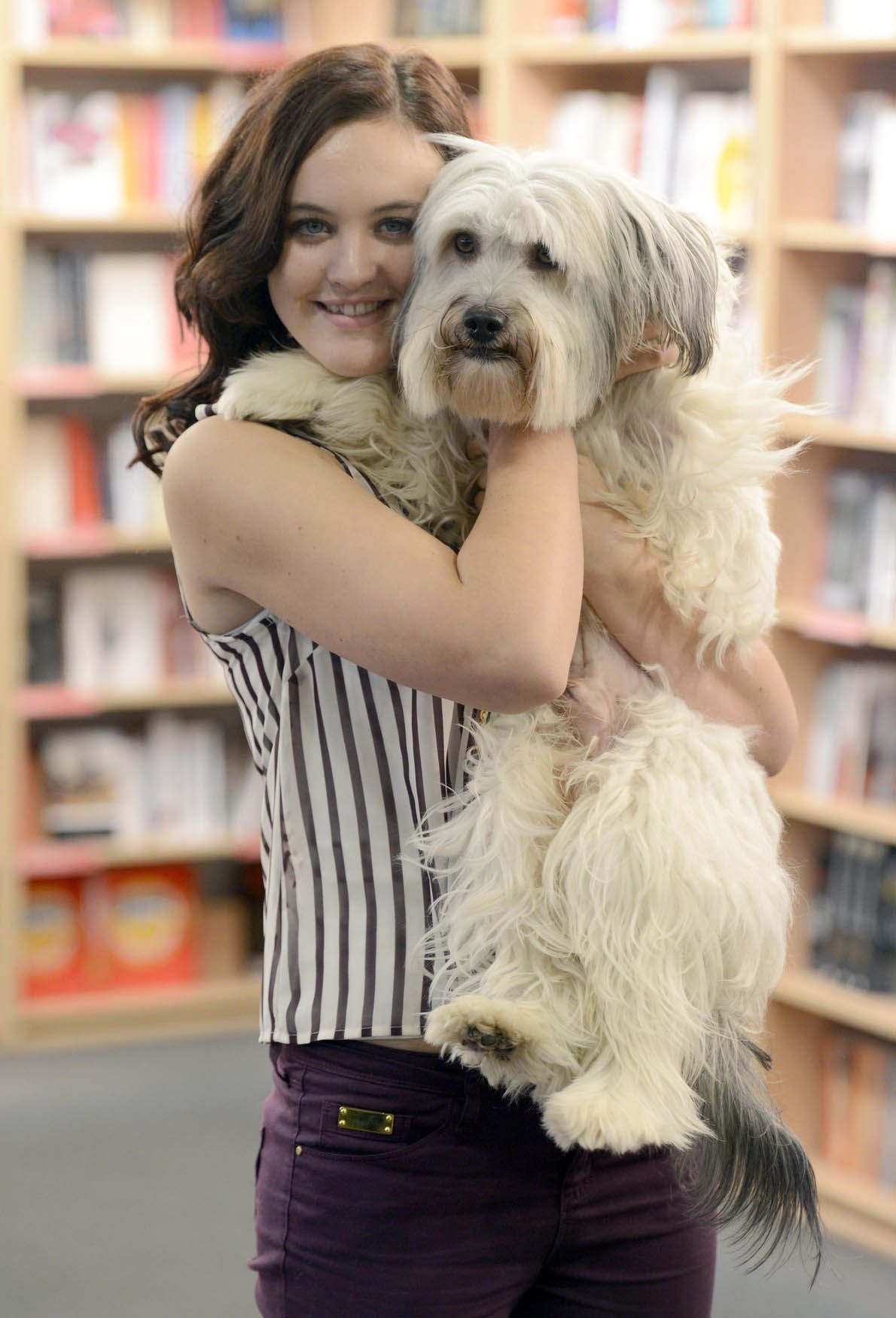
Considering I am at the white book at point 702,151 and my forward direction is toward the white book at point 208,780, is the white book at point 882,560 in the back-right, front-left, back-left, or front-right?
back-left

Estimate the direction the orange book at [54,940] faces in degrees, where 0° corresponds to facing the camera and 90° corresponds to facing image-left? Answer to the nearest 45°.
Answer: approximately 0°

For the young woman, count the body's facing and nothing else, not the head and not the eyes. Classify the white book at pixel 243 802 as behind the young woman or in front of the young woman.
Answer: behind

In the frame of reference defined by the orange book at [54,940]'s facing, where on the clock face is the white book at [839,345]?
The white book is roughly at 10 o'clock from the orange book.

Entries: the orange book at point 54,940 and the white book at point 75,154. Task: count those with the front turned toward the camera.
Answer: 2

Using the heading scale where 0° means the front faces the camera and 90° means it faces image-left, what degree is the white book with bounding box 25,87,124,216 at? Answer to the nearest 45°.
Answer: approximately 0°

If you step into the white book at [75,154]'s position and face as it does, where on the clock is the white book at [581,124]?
the white book at [581,124] is roughly at 10 o'clock from the white book at [75,154].
